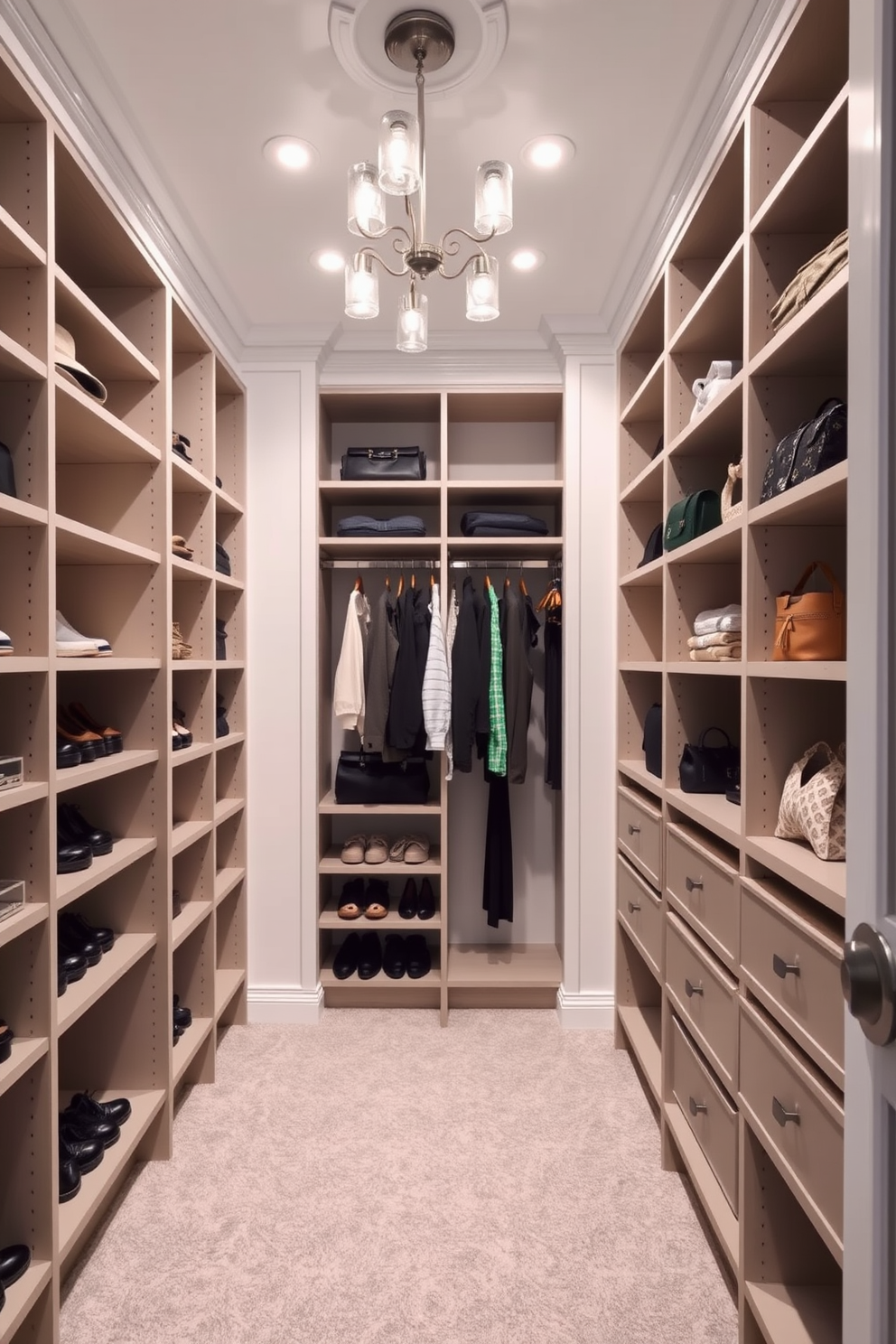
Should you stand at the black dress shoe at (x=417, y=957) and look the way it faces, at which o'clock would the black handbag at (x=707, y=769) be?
The black handbag is roughly at 11 o'clock from the black dress shoe.

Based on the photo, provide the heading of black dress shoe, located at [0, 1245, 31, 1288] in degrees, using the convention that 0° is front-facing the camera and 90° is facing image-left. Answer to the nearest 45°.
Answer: approximately 270°

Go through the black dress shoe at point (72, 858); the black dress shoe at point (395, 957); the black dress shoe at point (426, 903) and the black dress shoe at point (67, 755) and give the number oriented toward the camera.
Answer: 2

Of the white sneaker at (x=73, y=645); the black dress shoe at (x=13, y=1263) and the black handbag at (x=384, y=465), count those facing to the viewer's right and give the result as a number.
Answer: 2

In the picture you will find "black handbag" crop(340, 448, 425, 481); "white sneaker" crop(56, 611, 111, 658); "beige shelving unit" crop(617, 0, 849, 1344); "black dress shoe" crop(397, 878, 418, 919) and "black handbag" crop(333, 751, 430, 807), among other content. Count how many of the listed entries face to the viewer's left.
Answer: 1

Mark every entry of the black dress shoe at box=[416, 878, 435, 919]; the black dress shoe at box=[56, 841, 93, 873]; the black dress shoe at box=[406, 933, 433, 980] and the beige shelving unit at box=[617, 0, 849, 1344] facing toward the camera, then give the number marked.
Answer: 2

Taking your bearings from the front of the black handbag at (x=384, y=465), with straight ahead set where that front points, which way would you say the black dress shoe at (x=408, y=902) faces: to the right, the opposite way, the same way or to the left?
the same way

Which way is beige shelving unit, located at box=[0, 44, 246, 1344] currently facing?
to the viewer's right

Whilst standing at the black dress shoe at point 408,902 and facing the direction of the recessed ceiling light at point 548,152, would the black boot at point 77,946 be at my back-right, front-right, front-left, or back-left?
front-right

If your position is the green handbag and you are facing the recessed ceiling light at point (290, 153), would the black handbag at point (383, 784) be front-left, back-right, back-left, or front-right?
front-right

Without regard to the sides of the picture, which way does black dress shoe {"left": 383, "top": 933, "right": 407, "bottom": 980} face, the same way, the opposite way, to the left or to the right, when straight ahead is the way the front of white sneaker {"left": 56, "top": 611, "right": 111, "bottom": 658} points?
to the right

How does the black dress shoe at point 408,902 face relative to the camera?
toward the camera

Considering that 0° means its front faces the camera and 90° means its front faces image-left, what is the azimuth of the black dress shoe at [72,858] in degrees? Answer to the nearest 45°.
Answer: approximately 270°

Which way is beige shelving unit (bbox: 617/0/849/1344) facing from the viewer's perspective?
to the viewer's left

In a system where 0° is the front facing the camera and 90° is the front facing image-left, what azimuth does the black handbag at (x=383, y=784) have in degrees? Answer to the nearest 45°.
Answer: approximately 0°

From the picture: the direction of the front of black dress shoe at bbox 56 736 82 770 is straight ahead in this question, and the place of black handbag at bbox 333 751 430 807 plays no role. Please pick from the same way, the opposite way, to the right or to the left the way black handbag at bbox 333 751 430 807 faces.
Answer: to the right

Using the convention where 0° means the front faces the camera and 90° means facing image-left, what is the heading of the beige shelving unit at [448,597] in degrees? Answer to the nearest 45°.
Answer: approximately 0°

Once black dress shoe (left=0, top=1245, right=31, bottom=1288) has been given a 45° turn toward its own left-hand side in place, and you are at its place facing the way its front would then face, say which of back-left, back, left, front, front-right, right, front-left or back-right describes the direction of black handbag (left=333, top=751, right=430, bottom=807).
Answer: front
